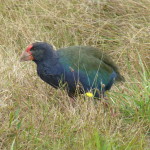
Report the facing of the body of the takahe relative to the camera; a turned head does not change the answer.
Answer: to the viewer's left
